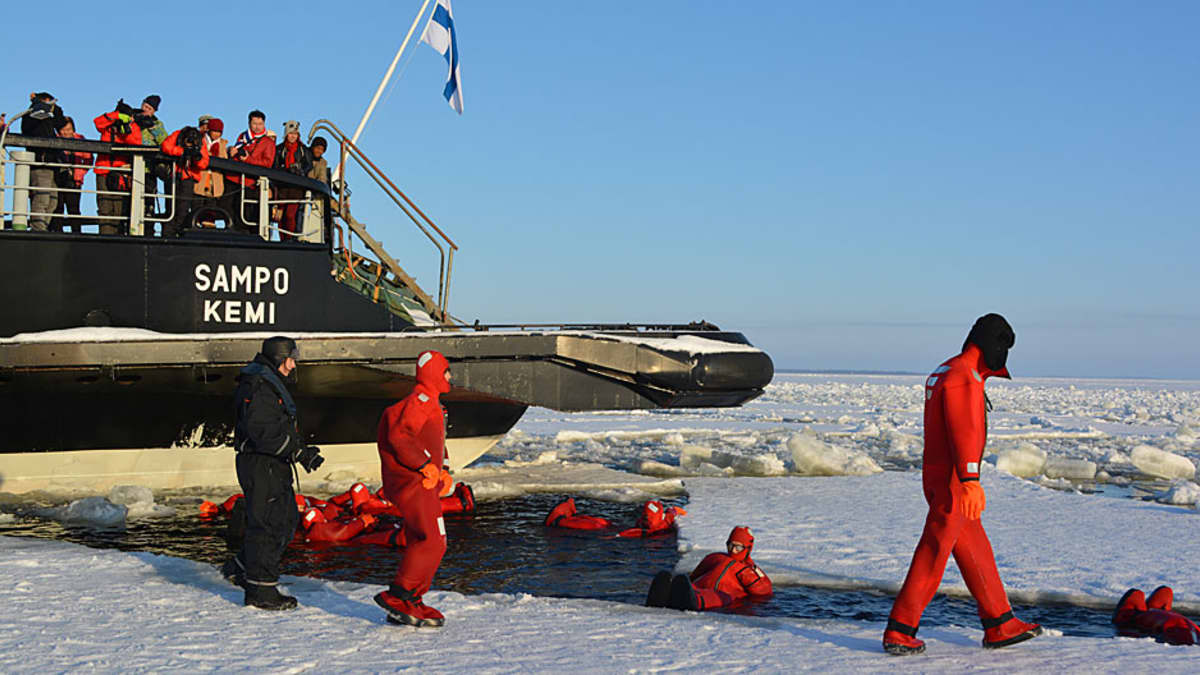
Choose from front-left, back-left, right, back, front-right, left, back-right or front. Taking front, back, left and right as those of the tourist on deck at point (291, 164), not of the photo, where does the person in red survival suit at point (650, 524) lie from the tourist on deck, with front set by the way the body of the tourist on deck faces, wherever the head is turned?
front-left

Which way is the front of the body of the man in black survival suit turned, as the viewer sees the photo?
to the viewer's right

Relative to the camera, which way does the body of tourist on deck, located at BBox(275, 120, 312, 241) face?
toward the camera

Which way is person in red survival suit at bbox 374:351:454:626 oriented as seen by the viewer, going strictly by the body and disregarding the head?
to the viewer's right

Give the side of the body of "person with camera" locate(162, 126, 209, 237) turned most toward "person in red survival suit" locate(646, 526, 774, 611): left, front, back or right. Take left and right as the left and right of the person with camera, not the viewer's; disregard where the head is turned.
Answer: front

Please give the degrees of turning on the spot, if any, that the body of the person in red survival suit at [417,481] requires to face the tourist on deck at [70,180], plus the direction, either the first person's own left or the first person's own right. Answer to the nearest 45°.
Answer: approximately 135° to the first person's own left

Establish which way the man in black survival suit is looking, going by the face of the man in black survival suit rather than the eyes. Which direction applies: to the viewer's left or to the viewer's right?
to the viewer's right

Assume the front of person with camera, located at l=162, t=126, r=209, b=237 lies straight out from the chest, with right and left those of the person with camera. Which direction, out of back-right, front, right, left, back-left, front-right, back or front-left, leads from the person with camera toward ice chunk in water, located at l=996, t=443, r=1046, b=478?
front-left

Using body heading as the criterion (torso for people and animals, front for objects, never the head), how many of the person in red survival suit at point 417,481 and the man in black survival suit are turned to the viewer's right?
2

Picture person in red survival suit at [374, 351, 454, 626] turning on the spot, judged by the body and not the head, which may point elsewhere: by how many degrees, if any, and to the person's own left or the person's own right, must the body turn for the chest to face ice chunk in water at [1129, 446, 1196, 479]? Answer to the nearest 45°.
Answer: approximately 45° to the person's own left

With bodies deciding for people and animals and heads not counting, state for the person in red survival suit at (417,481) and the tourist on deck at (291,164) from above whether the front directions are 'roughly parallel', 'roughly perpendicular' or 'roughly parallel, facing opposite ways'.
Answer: roughly perpendicular

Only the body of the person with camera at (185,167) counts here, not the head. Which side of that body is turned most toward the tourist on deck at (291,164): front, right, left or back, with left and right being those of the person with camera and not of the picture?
left

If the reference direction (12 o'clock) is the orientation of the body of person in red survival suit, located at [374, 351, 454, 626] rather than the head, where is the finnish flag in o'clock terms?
The finnish flag is roughly at 9 o'clock from the person in red survival suit.

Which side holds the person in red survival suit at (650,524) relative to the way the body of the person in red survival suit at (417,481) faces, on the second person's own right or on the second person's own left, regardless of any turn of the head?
on the second person's own left

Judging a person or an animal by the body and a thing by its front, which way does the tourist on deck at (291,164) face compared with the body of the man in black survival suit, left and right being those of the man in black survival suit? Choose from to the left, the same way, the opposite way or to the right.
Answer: to the right

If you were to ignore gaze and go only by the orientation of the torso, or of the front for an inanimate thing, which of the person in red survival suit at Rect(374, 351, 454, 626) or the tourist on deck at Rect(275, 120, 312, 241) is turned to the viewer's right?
the person in red survival suit

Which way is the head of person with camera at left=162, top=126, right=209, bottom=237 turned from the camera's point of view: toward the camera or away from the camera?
toward the camera
